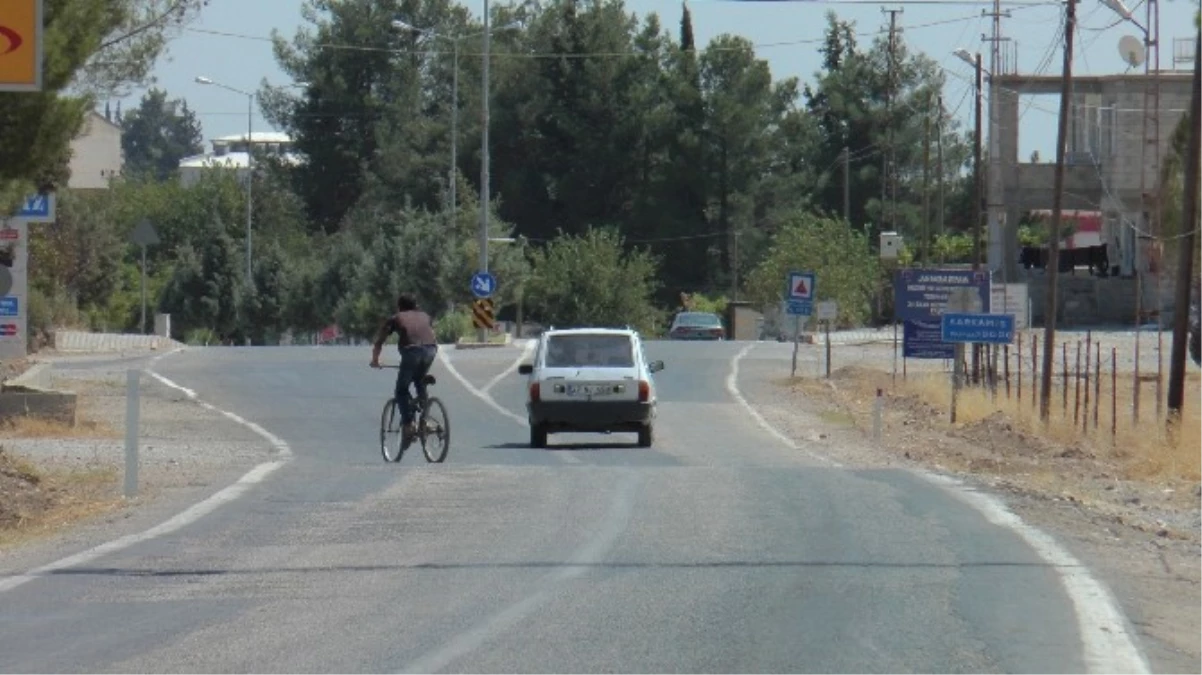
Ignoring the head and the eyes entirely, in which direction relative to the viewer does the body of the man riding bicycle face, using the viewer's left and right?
facing away from the viewer and to the left of the viewer

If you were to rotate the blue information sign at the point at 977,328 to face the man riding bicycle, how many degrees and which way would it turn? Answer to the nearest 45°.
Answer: approximately 45° to its right

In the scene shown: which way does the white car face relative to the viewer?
away from the camera

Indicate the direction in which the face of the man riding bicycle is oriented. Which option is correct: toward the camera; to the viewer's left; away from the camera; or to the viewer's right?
away from the camera

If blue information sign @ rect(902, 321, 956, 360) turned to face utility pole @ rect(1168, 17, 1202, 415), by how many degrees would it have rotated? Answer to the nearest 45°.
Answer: approximately 45° to its left

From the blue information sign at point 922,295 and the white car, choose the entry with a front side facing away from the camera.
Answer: the white car

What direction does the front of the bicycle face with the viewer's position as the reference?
facing away from the viewer and to the left of the viewer

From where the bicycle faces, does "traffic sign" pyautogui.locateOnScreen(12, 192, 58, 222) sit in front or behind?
in front

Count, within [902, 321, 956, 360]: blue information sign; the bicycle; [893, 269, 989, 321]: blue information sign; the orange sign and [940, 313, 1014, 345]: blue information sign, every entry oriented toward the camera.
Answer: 4
